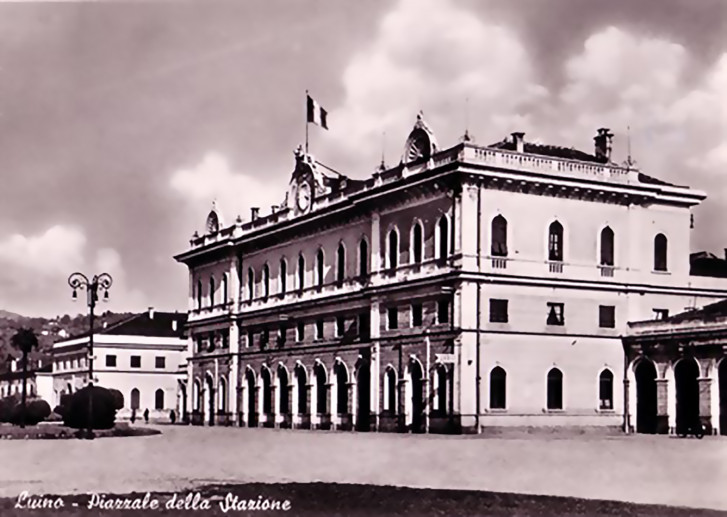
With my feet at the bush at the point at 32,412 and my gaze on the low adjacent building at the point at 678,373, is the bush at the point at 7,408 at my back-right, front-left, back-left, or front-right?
back-left

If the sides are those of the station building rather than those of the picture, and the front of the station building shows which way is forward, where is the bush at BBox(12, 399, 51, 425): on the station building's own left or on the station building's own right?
on the station building's own right

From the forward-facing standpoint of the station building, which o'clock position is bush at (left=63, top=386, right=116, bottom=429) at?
The bush is roughly at 1 o'clock from the station building.

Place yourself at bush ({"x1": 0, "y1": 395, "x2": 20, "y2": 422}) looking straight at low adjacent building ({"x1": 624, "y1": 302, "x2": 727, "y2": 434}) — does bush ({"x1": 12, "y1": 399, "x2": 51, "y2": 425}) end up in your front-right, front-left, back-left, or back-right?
front-right

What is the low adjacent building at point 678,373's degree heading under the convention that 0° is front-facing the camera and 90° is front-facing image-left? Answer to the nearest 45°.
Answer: approximately 45°

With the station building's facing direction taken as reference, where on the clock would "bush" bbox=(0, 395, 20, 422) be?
The bush is roughly at 2 o'clock from the station building.

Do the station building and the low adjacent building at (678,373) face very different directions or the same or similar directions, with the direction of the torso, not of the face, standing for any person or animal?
same or similar directions

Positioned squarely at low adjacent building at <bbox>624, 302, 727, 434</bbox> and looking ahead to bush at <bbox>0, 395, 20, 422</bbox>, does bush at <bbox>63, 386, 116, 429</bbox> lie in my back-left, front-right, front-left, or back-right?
front-left

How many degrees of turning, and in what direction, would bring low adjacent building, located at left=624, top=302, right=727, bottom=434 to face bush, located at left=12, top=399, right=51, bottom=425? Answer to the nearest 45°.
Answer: approximately 45° to its right

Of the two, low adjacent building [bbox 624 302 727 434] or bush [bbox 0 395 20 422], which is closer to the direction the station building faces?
the bush

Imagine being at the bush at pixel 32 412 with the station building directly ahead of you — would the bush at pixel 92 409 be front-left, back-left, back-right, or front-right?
front-right

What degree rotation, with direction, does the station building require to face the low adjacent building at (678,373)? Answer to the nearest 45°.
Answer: approximately 135° to its left

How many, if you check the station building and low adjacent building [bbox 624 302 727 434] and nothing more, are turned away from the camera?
0
